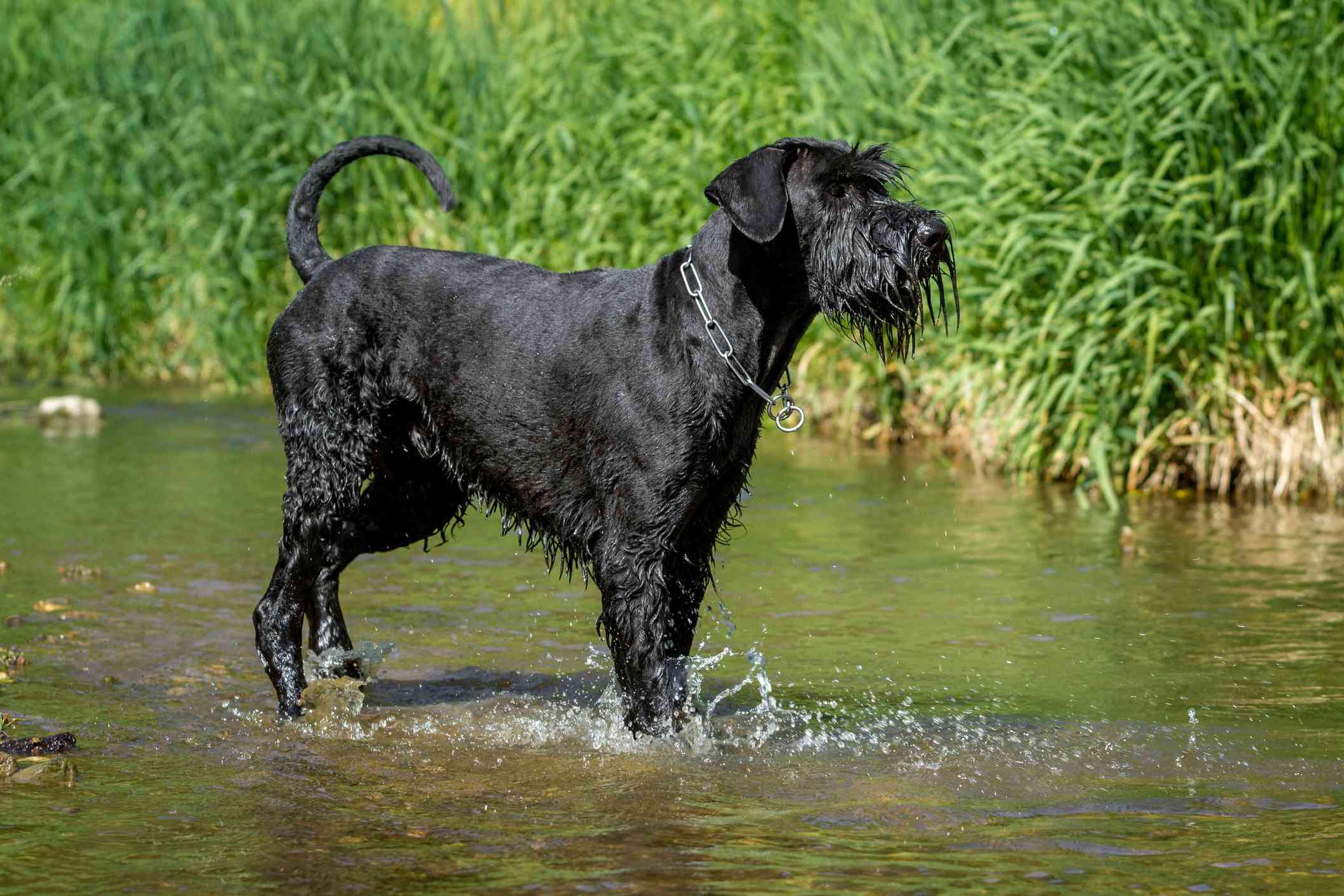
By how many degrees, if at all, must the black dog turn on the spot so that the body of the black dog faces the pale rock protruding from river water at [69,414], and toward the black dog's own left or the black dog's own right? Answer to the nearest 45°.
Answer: approximately 135° to the black dog's own left

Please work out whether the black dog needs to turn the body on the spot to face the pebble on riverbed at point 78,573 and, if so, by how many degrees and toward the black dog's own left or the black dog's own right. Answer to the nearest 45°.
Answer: approximately 135° to the black dog's own left

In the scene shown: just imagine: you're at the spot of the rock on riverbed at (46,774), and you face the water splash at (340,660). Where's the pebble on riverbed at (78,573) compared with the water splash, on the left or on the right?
left

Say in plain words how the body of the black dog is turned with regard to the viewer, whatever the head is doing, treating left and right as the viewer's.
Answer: facing to the right of the viewer

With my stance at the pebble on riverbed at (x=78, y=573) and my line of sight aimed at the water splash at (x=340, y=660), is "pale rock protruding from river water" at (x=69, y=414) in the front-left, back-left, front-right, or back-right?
back-left

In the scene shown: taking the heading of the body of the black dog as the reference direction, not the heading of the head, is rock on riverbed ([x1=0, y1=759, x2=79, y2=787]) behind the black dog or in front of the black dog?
behind

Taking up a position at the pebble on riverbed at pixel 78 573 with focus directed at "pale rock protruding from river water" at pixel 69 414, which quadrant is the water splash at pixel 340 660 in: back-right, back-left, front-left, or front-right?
back-right
